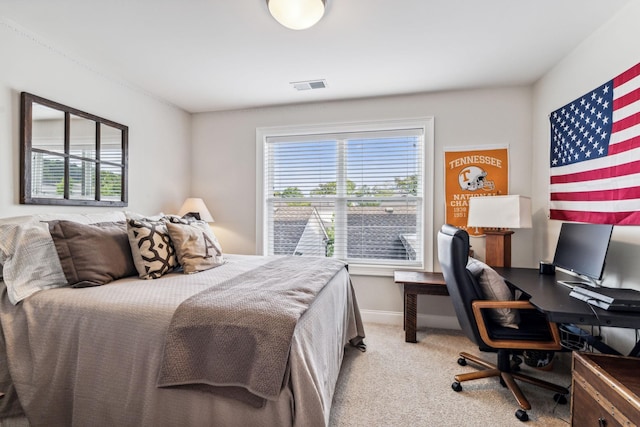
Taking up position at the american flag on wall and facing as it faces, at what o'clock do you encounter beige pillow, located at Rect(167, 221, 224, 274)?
The beige pillow is roughly at 12 o'clock from the american flag on wall.

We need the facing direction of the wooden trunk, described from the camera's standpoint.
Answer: facing the viewer and to the left of the viewer

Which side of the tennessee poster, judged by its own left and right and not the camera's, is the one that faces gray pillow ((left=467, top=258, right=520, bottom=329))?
front

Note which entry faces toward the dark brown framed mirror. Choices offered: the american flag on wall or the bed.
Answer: the american flag on wall

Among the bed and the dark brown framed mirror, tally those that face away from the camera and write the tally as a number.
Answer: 0

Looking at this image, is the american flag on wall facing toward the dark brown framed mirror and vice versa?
yes

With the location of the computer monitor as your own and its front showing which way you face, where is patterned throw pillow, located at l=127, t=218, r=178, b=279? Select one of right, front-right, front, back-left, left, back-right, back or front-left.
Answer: front

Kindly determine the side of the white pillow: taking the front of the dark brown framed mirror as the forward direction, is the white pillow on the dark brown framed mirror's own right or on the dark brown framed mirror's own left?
on the dark brown framed mirror's own right

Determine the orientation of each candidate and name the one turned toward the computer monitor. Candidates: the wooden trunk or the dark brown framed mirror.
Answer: the dark brown framed mirror

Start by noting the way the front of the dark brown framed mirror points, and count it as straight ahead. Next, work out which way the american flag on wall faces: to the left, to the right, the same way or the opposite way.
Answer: the opposite way

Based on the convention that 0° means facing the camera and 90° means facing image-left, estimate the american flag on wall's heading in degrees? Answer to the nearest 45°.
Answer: approximately 45°

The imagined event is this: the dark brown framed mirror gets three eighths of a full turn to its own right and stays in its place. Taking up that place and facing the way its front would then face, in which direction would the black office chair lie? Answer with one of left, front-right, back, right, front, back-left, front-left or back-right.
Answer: back-left

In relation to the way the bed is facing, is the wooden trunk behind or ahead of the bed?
ahead

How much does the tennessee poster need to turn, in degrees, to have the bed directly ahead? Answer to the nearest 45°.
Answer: approximately 45° to its right

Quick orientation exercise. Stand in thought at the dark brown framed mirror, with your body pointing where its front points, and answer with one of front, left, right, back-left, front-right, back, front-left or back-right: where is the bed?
front-right

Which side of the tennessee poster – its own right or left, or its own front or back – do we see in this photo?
front

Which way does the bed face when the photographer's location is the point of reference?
facing the viewer and to the right of the viewer

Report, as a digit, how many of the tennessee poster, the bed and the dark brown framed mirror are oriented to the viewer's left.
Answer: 0

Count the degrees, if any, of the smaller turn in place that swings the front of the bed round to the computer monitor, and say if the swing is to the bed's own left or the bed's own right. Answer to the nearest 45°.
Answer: approximately 45° to the bed's own left

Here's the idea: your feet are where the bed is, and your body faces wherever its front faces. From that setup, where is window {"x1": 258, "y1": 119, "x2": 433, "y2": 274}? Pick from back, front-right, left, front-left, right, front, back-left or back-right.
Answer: left
